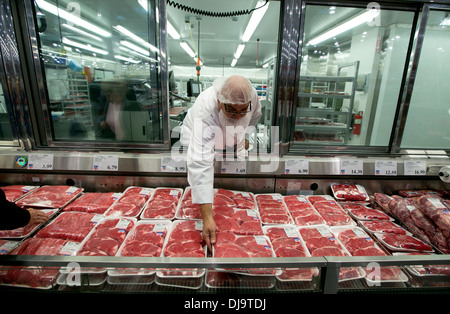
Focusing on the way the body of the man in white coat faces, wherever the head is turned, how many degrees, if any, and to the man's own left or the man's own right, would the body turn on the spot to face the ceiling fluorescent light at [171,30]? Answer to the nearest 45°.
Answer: approximately 180°

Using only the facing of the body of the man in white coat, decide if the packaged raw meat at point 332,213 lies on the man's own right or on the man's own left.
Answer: on the man's own left

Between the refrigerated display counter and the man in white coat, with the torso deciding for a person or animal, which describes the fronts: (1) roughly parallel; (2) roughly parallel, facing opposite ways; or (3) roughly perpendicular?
roughly parallel

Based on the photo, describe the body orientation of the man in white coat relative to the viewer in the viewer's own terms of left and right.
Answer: facing the viewer

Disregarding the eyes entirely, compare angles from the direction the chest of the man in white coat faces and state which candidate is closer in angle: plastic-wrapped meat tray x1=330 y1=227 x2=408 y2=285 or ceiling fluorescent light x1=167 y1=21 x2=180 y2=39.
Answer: the plastic-wrapped meat tray

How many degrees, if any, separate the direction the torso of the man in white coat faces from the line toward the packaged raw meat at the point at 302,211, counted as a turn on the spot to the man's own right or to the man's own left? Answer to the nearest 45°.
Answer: approximately 90° to the man's own left

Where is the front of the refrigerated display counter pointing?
toward the camera

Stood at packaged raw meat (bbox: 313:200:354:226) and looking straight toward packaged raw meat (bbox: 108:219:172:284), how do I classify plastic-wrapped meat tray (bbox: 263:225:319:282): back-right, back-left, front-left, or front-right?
front-left

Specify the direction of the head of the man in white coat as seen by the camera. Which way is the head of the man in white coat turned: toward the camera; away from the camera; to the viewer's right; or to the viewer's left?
toward the camera

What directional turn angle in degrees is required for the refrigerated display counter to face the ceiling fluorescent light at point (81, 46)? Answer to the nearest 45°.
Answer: approximately 135° to its right

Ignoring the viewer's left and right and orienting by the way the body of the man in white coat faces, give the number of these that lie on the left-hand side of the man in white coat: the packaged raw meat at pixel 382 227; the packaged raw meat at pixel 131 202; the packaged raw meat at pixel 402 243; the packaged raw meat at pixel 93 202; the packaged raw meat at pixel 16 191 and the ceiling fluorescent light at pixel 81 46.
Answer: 2

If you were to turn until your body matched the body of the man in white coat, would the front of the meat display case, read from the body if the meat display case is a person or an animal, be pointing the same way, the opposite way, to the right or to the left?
the same way

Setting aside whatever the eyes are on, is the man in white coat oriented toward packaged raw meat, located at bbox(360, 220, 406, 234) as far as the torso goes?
no

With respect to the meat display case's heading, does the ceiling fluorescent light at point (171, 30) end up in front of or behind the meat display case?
behind

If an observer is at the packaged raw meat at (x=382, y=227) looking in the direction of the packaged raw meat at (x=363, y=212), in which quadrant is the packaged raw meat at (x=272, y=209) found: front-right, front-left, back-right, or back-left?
front-left

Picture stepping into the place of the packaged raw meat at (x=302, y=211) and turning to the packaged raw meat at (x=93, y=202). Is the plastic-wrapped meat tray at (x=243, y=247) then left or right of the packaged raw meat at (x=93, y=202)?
left

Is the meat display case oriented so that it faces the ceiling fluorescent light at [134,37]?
no
